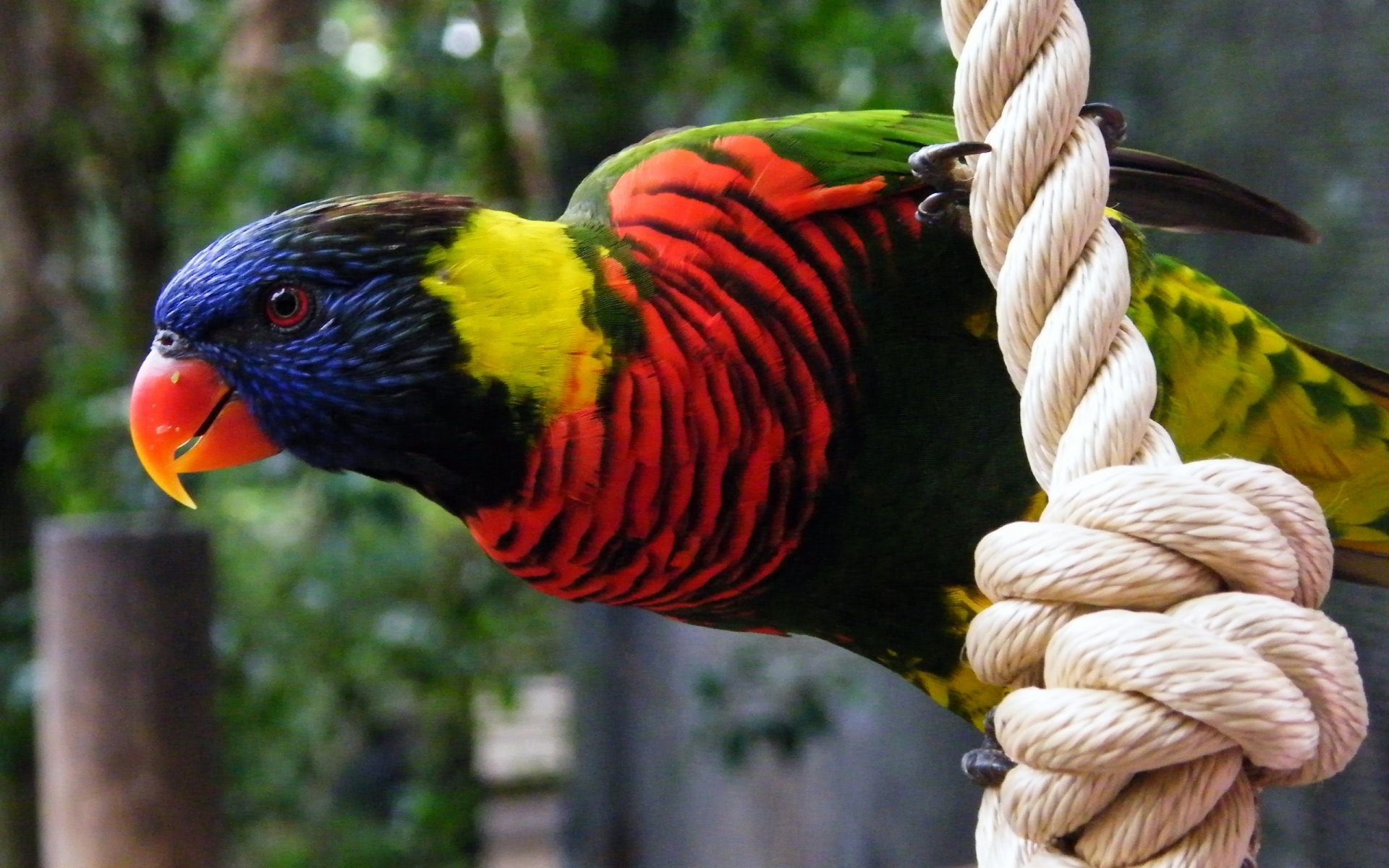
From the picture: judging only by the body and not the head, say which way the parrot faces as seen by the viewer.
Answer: to the viewer's left

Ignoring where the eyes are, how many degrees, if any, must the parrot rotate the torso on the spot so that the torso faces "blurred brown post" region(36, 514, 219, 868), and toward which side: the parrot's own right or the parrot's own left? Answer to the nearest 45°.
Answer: approximately 45° to the parrot's own right
